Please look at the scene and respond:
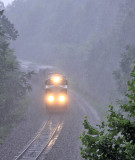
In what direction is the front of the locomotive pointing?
toward the camera

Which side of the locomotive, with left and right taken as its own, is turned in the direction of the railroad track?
front
